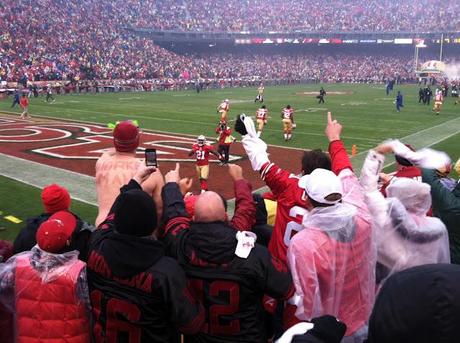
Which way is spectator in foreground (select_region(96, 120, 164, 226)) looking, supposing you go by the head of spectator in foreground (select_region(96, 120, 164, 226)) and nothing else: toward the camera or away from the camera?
away from the camera

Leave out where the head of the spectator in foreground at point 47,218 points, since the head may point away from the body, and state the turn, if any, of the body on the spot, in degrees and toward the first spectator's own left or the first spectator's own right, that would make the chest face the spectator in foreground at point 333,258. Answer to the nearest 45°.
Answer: approximately 135° to the first spectator's own right

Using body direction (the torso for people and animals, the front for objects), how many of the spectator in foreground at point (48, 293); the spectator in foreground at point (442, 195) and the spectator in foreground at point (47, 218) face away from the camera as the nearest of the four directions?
3

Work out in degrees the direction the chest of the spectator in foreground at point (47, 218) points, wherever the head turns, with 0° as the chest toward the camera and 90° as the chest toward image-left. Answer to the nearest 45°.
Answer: approximately 180°

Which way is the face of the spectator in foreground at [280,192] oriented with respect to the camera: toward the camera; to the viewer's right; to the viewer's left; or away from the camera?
away from the camera

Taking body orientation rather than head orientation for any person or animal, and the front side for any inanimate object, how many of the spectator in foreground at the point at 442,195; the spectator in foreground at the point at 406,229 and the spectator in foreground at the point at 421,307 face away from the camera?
3

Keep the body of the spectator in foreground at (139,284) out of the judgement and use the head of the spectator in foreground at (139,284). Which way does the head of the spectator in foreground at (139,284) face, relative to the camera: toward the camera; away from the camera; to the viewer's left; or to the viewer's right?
away from the camera

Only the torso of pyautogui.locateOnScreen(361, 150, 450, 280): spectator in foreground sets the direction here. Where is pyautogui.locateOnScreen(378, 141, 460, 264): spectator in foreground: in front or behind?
in front

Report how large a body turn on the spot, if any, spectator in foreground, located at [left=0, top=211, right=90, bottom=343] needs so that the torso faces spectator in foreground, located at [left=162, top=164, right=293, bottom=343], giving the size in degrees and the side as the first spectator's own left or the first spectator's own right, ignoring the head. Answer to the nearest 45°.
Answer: approximately 135° to the first spectator's own right

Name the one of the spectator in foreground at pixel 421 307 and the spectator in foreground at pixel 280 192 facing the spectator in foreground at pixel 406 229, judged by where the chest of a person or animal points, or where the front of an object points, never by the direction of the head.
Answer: the spectator in foreground at pixel 421 307

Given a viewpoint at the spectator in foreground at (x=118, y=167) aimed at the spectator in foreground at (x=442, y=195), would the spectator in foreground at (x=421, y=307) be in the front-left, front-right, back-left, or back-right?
front-right

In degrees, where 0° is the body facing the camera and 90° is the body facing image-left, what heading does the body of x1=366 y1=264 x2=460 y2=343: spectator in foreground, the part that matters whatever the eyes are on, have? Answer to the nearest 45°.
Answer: approximately 180°

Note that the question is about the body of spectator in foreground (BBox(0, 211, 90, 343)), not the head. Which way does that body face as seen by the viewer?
away from the camera

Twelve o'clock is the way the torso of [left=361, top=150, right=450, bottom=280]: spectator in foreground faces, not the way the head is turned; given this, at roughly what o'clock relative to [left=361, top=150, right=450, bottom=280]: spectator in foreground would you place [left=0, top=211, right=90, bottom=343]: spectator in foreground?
[left=0, top=211, right=90, bottom=343]: spectator in foreground is roughly at 8 o'clock from [left=361, top=150, right=450, bottom=280]: spectator in foreground.
